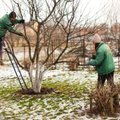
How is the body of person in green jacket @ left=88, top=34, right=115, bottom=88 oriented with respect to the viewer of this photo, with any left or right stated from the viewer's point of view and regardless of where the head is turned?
facing to the left of the viewer

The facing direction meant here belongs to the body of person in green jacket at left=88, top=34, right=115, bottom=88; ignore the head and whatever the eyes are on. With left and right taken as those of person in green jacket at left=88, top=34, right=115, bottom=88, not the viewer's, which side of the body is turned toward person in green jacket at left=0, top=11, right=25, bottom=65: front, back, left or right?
front

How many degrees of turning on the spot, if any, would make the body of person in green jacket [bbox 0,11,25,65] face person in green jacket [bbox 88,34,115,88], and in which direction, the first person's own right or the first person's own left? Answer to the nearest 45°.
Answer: approximately 45° to the first person's own right

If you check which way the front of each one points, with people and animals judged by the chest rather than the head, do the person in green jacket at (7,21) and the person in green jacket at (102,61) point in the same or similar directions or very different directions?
very different directions

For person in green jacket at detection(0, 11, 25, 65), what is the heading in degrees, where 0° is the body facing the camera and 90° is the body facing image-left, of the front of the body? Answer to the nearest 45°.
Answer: approximately 270°

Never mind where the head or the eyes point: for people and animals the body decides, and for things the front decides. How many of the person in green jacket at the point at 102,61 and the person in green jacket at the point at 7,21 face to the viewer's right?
1
